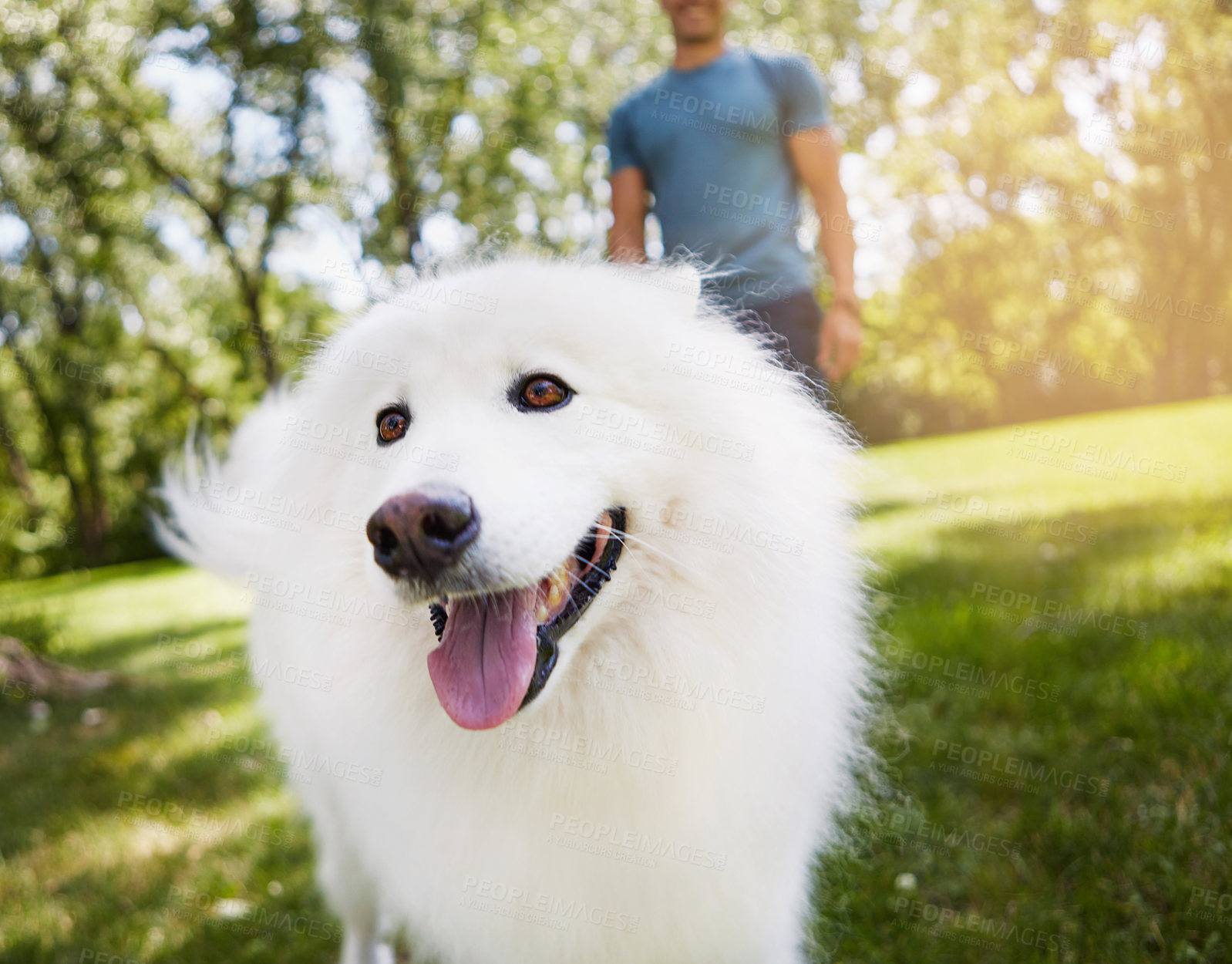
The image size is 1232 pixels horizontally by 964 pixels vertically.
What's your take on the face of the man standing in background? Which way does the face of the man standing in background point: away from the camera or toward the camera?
toward the camera

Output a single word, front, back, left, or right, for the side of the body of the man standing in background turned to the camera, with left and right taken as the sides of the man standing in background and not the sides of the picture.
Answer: front

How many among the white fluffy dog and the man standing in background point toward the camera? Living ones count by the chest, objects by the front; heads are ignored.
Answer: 2

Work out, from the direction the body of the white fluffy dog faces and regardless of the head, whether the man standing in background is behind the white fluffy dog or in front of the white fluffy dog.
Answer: behind

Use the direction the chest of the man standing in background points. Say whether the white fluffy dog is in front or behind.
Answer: in front

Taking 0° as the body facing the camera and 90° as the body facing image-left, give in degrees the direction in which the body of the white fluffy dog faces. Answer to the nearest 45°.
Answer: approximately 0°

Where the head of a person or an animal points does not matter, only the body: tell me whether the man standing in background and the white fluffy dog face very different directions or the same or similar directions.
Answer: same or similar directions
